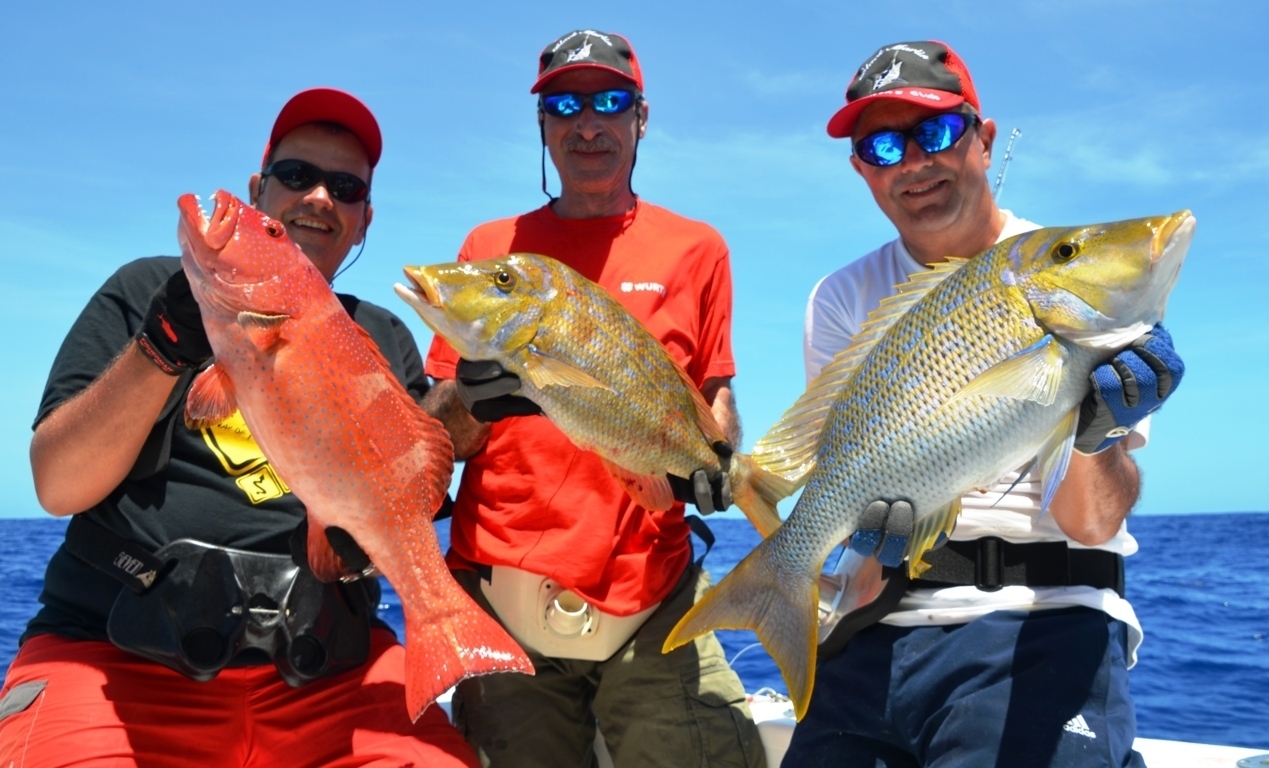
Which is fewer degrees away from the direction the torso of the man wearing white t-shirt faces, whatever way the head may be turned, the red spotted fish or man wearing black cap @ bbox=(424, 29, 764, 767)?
the red spotted fish

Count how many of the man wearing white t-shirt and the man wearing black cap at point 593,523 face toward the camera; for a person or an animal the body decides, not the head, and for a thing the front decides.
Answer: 2

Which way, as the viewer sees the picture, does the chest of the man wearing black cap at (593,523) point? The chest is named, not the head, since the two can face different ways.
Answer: toward the camera

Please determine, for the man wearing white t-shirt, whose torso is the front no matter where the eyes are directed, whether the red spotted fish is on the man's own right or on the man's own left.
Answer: on the man's own right

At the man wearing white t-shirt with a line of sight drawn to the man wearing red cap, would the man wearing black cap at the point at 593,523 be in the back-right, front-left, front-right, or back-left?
front-right

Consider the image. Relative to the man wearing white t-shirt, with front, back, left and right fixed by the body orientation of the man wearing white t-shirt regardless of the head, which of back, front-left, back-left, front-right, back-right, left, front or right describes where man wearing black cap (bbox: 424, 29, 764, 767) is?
right

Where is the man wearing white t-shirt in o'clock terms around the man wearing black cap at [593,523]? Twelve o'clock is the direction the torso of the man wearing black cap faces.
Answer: The man wearing white t-shirt is roughly at 10 o'clock from the man wearing black cap.

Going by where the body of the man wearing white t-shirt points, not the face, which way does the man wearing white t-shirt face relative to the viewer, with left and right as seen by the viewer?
facing the viewer

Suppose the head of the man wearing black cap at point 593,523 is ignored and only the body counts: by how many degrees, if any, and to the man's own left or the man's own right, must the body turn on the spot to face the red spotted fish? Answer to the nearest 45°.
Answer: approximately 45° to the man's own right
